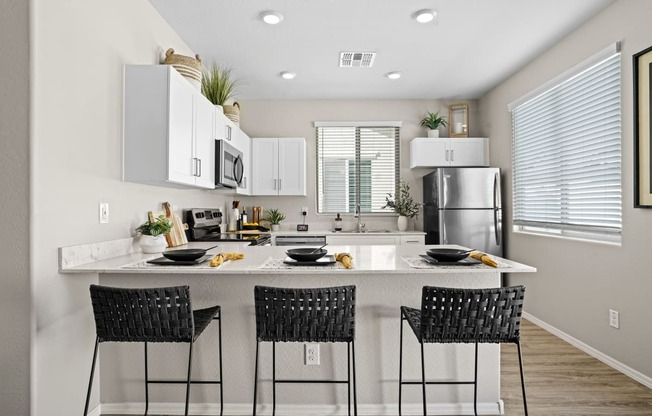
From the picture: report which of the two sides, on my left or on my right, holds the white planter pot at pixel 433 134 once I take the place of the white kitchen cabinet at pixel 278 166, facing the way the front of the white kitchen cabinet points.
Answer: on my left

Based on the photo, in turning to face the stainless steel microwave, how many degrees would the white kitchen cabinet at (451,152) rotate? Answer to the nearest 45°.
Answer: approximately 45° to its right

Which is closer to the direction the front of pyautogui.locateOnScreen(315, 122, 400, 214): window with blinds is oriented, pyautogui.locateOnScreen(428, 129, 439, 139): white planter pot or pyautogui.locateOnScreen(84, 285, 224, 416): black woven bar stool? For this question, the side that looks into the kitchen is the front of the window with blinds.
the black woven bar stool

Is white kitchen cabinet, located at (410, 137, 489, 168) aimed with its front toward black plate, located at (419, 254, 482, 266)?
yes

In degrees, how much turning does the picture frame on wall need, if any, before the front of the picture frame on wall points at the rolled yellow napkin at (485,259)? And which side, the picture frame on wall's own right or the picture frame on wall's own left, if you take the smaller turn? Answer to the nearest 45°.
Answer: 0° — it already faces it

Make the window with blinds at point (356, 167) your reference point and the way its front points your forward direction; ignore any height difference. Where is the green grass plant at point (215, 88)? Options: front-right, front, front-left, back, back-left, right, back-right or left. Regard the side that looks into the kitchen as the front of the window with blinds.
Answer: front-right

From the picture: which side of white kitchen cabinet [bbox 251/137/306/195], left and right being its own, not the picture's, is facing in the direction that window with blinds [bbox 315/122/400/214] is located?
left

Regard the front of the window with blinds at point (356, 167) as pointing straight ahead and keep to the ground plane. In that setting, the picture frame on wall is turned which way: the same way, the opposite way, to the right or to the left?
to the right
